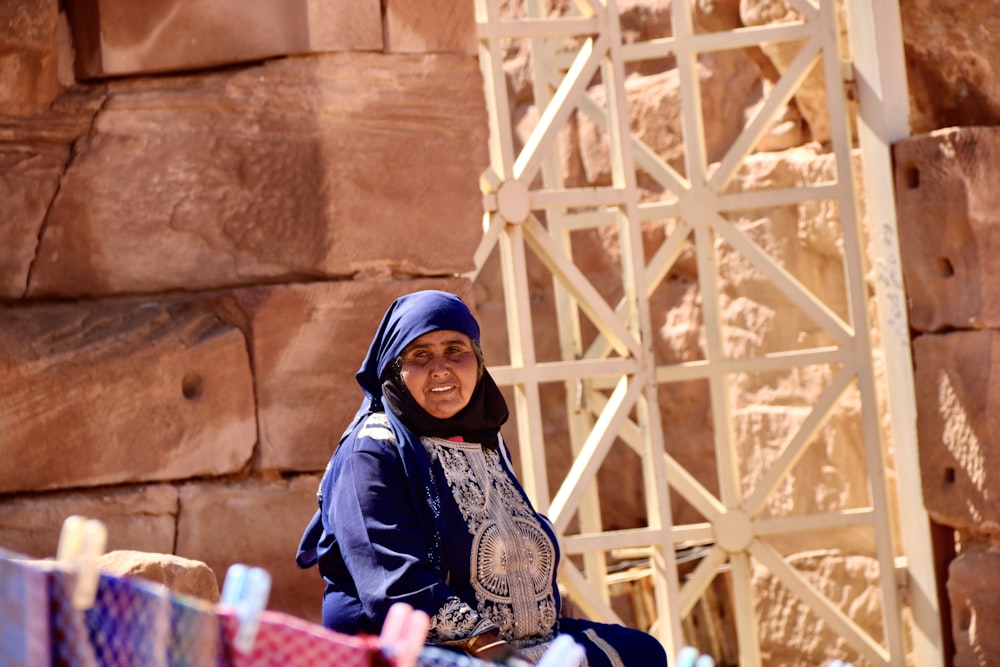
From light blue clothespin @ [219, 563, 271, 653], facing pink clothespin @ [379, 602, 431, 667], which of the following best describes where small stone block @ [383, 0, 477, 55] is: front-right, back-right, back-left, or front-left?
front-left

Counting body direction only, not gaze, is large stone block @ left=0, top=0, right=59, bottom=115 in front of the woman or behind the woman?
behind

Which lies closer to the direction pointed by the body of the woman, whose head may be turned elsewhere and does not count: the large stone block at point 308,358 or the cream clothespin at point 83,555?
the cream clothespin

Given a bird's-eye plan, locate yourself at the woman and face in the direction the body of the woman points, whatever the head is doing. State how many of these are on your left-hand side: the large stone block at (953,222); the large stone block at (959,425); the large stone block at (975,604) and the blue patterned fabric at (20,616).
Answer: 3

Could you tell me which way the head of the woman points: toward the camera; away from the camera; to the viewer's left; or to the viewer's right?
toward the camera

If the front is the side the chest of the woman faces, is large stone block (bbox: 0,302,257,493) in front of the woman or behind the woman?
behind

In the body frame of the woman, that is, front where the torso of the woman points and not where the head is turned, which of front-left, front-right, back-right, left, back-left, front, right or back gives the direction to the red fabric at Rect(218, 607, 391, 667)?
front-right

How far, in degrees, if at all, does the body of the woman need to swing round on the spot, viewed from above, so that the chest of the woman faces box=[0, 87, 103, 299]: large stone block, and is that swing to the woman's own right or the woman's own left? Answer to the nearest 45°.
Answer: approximately 180°

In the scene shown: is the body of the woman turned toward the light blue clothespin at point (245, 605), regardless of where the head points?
no

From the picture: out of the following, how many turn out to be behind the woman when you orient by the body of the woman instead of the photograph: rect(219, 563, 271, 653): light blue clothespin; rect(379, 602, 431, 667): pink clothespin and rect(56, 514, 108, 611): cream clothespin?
0

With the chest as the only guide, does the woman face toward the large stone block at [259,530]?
no

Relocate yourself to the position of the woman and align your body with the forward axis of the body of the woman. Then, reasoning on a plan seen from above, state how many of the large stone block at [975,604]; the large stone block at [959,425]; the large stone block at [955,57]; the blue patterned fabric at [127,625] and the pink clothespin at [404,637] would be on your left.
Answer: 3

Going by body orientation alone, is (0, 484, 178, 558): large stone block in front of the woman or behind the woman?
behind

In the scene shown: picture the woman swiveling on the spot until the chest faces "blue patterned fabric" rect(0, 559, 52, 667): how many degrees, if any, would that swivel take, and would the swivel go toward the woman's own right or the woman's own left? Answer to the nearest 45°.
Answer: approximately 45° to the woman's own right

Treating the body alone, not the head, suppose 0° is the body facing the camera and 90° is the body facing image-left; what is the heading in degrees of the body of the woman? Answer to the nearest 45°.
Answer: approximately 315°
